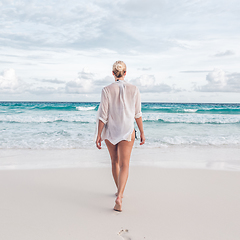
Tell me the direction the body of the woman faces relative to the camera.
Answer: away from the camera
